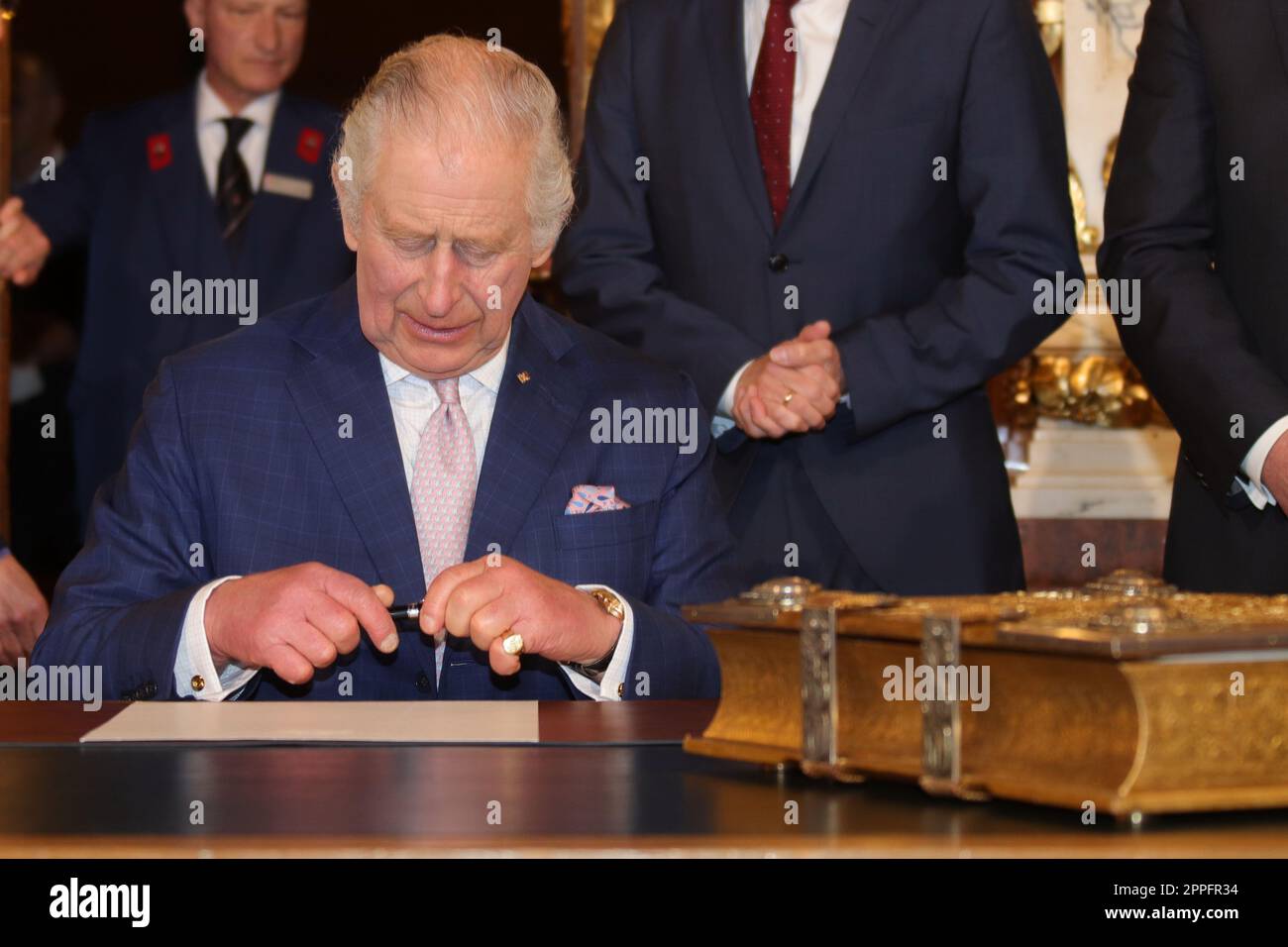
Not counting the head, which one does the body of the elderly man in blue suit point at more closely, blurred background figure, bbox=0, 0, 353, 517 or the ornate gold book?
the ornate gold book

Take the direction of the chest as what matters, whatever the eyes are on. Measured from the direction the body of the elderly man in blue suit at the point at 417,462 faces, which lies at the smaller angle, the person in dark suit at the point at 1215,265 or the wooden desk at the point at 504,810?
the wooden desk

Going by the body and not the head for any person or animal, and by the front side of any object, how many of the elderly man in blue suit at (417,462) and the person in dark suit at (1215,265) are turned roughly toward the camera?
2

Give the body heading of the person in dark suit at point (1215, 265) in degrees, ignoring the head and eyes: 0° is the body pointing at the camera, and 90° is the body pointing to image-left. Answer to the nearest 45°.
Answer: approximately 0°

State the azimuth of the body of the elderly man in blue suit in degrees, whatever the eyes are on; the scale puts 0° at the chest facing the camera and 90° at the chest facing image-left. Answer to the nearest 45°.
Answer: approximately 0°

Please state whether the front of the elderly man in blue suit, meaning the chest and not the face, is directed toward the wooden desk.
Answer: yes

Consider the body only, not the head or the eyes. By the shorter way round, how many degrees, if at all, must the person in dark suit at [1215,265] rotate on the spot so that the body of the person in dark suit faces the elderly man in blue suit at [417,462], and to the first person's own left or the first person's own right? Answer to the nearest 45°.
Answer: approximately 45° to the first person's own right

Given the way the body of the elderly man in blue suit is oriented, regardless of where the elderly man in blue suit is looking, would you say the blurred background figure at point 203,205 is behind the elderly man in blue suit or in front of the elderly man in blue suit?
behind

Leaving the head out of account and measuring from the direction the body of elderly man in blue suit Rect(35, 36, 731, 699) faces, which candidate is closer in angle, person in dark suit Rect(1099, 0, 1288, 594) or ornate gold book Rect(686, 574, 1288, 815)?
the ornate gold book
